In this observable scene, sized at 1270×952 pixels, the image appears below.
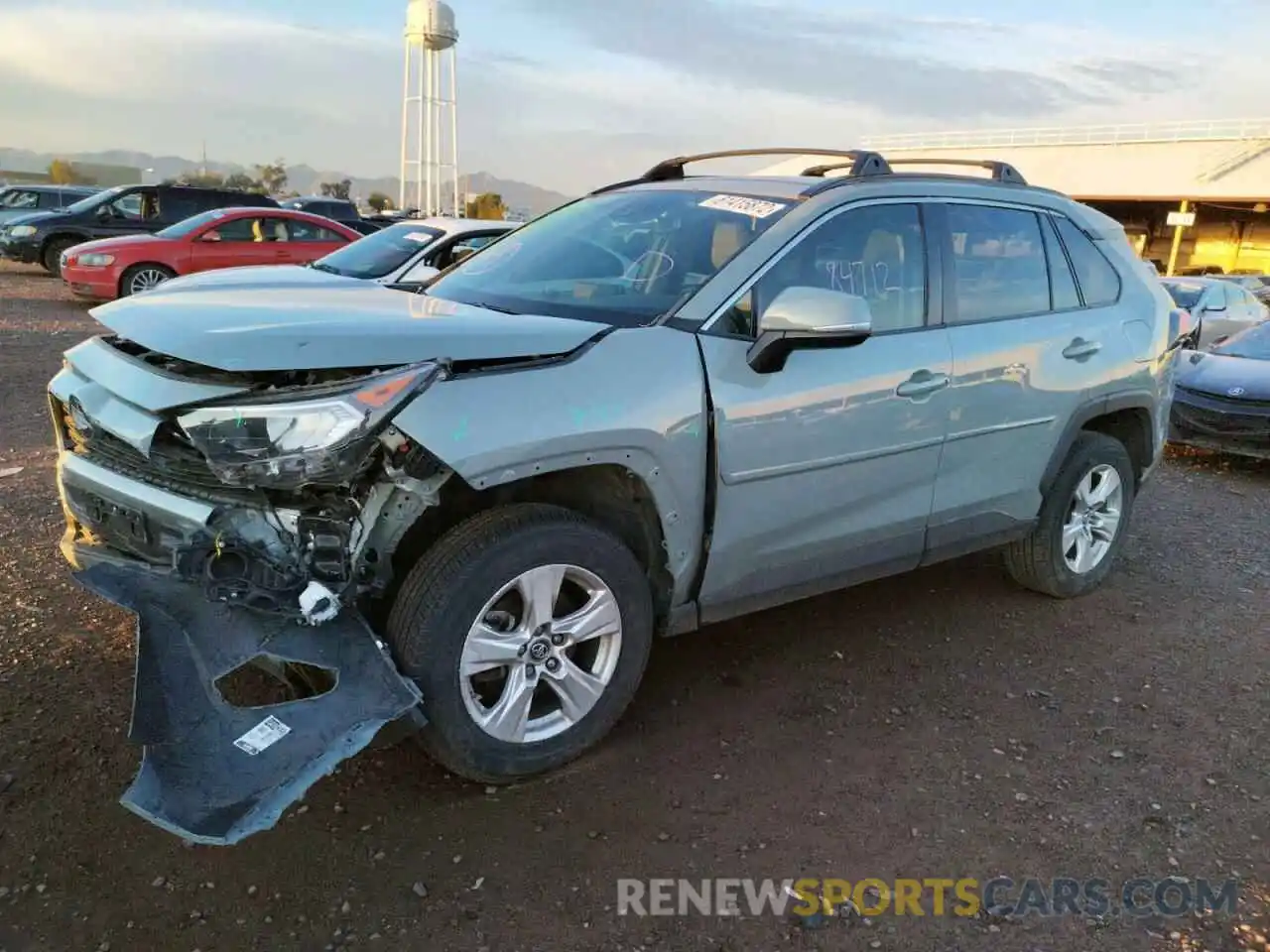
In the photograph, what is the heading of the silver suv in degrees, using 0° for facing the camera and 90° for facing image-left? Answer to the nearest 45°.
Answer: approximately 45°

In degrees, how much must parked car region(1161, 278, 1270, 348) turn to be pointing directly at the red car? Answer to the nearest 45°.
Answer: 0° — it already faces it

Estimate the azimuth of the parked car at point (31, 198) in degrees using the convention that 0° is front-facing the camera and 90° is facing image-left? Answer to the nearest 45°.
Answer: approximately 90°

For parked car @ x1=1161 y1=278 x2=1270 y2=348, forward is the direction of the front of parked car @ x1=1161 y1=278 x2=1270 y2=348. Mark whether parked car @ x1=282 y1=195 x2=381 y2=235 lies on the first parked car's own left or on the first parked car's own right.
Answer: on the first parked car's own right

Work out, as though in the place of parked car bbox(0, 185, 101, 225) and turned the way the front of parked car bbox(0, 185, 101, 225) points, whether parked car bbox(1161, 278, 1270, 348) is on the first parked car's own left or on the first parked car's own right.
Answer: on the first parked car's own left

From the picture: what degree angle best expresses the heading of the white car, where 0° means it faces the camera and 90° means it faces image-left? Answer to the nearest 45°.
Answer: approximately 45°

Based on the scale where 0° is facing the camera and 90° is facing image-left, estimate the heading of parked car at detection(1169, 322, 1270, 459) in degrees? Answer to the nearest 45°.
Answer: approximately 45°

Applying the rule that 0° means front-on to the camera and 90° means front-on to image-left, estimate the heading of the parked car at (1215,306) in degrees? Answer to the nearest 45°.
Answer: approximately 45°

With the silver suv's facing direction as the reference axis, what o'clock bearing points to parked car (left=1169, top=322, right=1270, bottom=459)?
The parked car is roughly at 6 o'clock from the silver suv.

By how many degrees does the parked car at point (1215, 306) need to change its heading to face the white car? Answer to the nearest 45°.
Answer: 0° — it already faces it

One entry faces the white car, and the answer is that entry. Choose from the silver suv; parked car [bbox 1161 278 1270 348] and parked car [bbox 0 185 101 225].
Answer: parked car [bbox 1161 278 1270 348]

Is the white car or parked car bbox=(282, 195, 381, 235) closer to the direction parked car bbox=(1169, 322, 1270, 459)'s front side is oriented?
the white car
